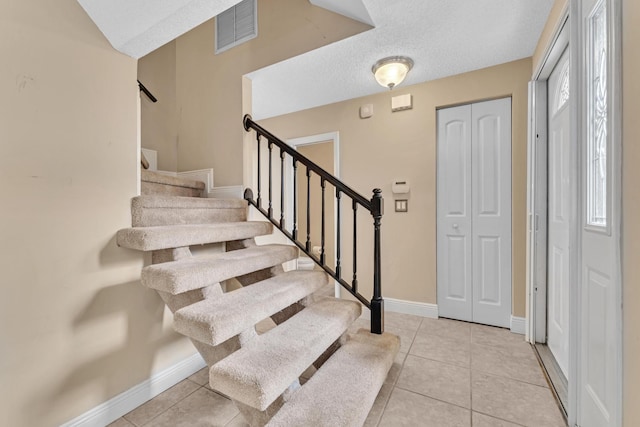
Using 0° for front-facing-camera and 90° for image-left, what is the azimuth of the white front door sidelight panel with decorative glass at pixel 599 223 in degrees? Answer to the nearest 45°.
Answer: approximately 90°

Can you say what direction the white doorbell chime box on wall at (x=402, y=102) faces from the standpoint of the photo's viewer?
facing the viewer and to the left of the viewer

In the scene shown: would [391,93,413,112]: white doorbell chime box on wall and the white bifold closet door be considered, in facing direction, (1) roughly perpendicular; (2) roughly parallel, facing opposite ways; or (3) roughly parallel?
roughly parallel

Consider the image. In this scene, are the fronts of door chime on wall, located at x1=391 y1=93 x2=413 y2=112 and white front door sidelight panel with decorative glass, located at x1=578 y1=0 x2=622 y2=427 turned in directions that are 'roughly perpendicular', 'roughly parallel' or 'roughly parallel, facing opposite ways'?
roughly perpendicular

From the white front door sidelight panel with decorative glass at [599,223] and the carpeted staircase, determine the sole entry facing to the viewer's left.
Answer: the white front door sidelight panel with decorative glass

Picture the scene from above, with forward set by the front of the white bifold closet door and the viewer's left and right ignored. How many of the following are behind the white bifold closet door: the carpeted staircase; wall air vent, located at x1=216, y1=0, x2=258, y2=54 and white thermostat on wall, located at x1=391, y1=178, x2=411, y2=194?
0

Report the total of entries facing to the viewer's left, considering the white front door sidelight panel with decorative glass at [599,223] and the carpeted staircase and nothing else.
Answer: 1

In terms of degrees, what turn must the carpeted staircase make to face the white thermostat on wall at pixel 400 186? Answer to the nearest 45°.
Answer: approximately 90° to its left

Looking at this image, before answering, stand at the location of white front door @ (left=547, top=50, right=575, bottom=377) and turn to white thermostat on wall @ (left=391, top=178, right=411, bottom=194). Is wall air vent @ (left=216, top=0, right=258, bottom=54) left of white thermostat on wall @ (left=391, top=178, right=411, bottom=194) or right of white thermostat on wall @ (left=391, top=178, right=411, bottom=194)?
left

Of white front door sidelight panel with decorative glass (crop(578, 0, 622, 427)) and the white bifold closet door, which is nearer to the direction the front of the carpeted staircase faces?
the white front door sidelight panel with decorative glass
